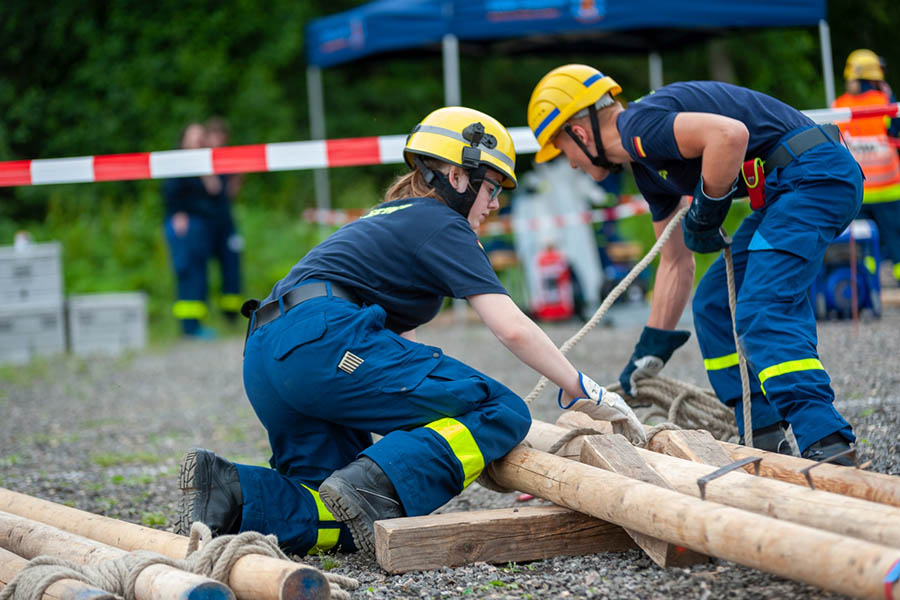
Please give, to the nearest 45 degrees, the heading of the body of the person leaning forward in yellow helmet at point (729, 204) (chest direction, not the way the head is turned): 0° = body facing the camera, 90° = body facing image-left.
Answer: approximately 90°

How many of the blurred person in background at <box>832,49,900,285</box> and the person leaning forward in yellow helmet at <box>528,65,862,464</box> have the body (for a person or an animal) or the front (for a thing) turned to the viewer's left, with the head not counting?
1

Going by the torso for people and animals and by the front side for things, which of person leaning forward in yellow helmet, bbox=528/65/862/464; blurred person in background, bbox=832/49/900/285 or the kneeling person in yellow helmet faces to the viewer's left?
the person leaning forward in yellow helmet

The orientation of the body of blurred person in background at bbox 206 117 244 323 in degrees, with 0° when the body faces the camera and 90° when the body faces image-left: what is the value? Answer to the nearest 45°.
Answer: approximately 45°

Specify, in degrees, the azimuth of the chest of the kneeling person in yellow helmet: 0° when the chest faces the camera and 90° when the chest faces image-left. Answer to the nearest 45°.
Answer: approximately 225°
